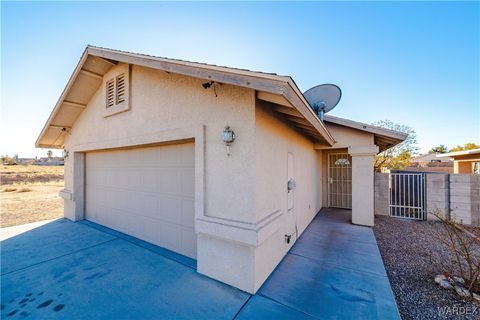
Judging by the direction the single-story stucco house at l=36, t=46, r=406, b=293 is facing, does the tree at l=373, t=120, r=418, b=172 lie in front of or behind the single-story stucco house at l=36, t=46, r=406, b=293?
behind

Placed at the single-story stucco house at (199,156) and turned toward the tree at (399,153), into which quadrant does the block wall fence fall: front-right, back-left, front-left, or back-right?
front-right

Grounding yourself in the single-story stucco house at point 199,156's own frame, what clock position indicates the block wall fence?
The block wall fence is roughly at 7 o'clock from the single-story stucco house.

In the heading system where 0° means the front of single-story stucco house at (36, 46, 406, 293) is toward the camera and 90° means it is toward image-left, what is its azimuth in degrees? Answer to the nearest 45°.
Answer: approximately 45°

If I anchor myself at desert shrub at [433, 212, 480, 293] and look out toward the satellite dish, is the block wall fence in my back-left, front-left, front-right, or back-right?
front-right
